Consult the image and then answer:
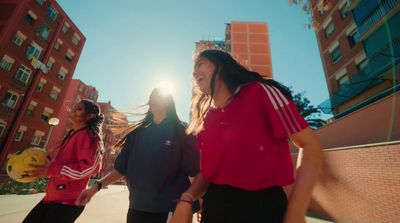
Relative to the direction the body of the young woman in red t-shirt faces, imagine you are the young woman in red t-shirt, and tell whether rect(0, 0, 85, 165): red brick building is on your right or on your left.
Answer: on your right

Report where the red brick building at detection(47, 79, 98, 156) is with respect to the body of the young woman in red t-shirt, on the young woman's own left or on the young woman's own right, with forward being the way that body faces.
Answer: on the young woman's own right

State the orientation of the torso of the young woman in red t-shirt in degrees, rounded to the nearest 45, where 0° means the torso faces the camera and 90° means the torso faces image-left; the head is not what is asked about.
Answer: approximately 45°
